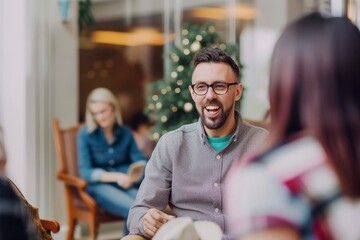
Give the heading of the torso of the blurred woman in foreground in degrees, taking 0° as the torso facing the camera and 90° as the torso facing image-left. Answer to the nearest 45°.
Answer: approximately 135°

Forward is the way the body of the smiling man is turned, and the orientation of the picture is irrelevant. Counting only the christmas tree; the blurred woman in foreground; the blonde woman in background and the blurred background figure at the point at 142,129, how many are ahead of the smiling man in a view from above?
1

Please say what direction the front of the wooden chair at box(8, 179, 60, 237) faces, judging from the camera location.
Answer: facing to the right of the viewer

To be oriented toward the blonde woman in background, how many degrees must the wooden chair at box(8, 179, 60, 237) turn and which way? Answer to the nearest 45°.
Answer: approximately 90° to its left

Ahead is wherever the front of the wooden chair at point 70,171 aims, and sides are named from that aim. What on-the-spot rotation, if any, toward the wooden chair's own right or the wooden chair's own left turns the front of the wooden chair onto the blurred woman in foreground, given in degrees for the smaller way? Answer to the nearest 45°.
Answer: approximately 45° to the wooden chair's own right

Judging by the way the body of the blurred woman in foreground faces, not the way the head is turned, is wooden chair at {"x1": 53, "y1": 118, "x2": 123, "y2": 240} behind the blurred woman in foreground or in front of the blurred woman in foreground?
in front

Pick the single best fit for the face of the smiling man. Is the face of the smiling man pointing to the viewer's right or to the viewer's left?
to the viewer's right

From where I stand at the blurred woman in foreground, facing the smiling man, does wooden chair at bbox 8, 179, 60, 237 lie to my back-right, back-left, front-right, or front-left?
front-left

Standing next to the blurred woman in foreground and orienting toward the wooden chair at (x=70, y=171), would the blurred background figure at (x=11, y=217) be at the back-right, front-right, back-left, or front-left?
front-left

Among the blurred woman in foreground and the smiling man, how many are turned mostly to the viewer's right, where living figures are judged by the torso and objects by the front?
0

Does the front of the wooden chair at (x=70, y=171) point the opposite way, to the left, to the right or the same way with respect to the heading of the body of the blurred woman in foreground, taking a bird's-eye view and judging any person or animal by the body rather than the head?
the opposite way

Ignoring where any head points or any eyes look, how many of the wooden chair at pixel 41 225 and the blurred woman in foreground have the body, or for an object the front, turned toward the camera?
0

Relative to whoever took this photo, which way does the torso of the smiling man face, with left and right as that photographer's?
facing the viewer

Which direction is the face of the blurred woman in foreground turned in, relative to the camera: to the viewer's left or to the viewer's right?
to the viewer's left

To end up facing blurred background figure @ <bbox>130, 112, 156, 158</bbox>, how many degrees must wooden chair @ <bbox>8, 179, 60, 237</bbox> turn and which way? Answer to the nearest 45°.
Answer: approximately 90° to its left

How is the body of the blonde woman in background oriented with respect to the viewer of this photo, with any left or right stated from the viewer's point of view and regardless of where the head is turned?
facing the viewer and to the right of the viewer

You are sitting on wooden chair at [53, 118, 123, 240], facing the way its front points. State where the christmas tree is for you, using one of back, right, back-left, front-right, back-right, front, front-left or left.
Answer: front-left
